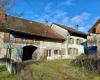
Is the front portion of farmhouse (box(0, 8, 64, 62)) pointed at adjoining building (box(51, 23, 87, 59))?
no
